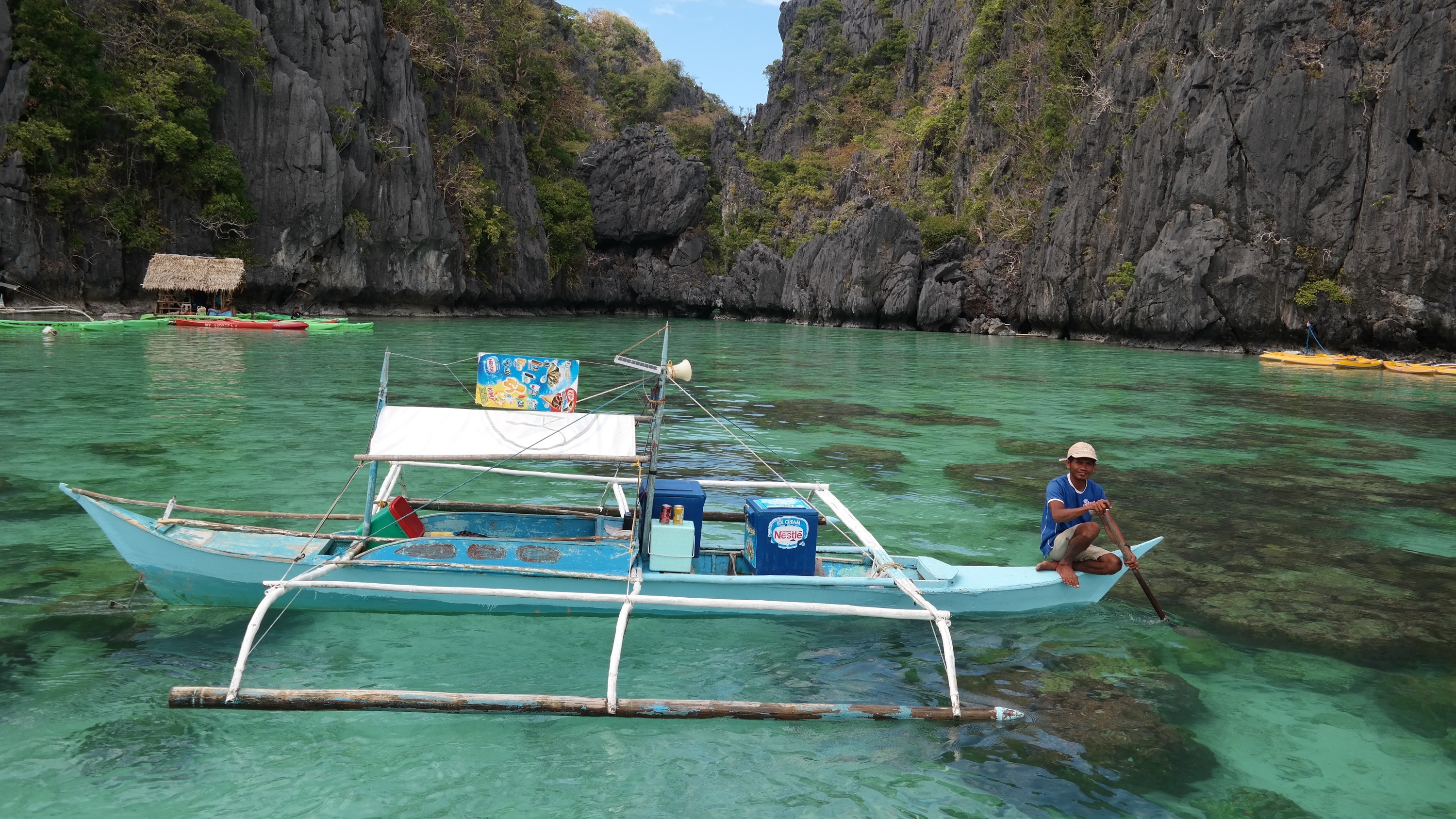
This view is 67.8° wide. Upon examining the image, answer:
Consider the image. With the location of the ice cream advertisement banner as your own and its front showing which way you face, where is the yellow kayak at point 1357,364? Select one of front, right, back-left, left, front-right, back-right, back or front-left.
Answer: back-left

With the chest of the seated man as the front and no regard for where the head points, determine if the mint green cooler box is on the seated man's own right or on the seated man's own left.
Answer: on the seated man's own right

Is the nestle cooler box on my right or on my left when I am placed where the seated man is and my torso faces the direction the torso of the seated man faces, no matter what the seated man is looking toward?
on my right

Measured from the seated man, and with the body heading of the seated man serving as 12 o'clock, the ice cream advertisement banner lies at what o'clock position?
The ice cream advertisement banner is roughly at 4 o'clock from the seated man.

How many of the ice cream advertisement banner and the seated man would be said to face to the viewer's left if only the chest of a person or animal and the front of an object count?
0

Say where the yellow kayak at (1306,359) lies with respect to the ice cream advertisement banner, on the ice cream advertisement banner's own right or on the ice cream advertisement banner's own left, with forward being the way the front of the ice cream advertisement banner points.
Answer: on the ice cream advertisement banner's own left

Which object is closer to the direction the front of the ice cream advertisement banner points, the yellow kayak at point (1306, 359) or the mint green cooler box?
the mint green cooler box

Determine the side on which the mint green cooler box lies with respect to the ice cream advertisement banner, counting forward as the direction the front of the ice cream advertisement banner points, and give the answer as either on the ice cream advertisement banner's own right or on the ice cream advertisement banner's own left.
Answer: on the ice cream advertisement banner's own left

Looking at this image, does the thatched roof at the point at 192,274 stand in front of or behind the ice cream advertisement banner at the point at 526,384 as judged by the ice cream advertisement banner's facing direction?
behind

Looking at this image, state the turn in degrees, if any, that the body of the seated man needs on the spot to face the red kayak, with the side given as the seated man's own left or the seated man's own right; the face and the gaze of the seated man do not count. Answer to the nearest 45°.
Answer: approximately 180°

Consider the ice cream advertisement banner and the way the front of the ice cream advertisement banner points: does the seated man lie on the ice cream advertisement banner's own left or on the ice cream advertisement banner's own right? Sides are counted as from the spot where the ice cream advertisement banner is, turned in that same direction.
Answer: on the ice cream advertisement banner's own left

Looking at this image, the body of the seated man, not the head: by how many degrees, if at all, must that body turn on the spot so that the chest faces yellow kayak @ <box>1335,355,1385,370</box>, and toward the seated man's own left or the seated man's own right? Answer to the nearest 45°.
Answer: approximately 135° to the seated man's own left
